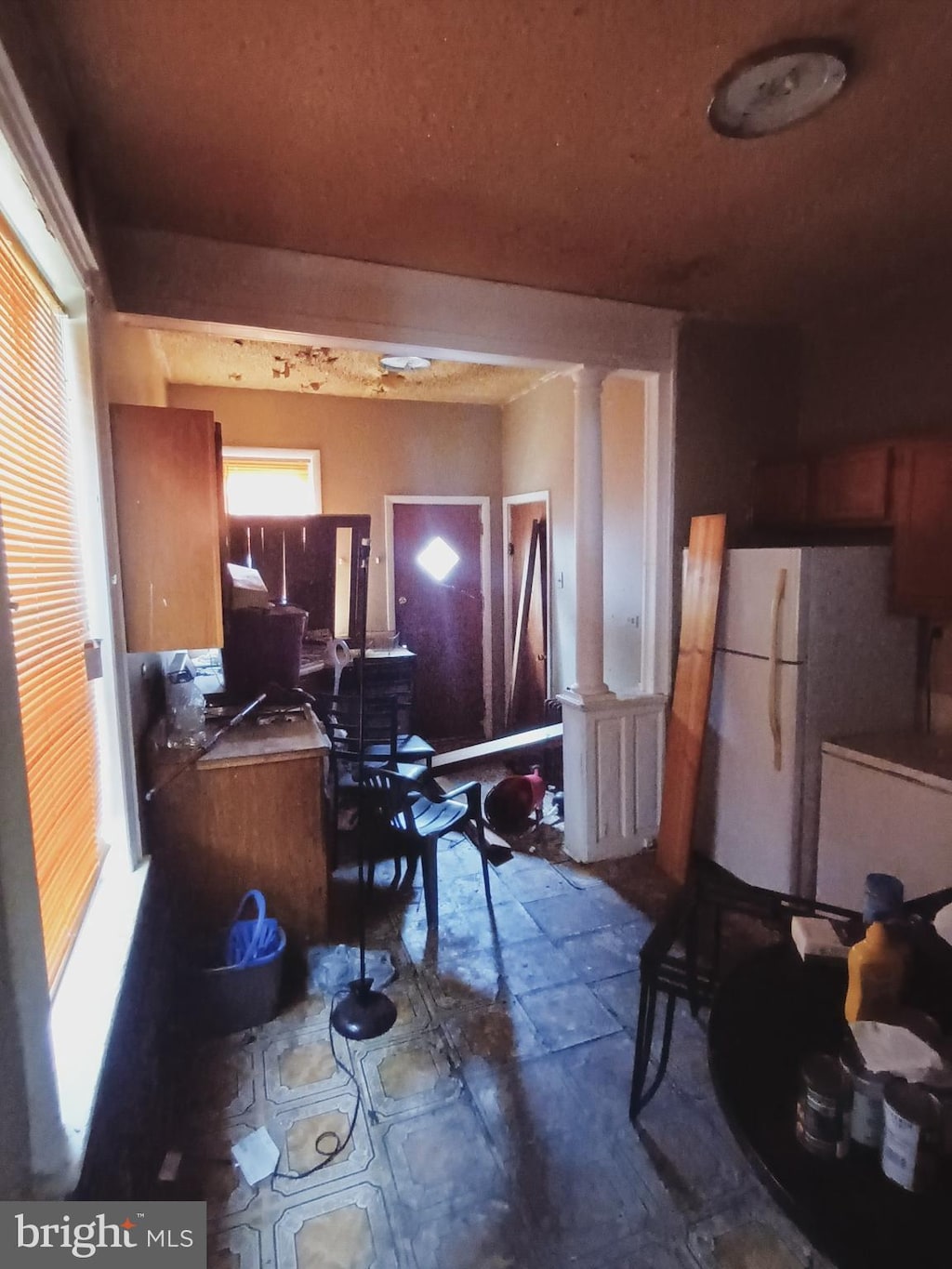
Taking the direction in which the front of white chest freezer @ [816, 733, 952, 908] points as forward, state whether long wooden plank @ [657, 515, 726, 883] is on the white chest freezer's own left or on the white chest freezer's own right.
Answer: on the white chest freezer's own right

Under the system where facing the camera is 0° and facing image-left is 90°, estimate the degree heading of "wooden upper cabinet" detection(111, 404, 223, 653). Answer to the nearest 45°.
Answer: approximately 270°

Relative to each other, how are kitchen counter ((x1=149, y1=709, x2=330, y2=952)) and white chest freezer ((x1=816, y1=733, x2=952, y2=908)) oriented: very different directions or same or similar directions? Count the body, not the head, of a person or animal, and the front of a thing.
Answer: very different directions

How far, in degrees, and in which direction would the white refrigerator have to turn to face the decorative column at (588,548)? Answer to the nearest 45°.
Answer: approximately 45° to its right

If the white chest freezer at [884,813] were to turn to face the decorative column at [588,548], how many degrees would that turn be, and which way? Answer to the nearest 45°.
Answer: approximately 45° to its right

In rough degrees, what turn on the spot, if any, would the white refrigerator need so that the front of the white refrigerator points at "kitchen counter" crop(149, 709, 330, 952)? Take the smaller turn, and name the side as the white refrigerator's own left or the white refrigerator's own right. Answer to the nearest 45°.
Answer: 0° — it already faces it

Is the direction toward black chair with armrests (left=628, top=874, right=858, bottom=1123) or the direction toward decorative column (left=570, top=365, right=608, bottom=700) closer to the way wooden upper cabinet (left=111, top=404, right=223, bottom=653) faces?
the decorative column

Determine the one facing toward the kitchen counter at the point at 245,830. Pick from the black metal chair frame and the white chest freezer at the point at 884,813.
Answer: the white chest freezer at the point at 884,813

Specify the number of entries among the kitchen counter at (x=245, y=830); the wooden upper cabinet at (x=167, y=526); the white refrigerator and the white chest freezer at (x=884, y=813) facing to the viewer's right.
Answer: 2

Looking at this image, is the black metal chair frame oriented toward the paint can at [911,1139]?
no

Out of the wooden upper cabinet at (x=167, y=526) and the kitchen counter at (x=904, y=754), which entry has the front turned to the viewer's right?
the wooden upper cabinet

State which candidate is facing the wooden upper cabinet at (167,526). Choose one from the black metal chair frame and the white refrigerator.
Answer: the white refrigerator

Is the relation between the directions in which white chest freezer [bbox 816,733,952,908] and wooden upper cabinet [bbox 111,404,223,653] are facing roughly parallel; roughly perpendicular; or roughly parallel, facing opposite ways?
roughly parallel, facing opposite ways

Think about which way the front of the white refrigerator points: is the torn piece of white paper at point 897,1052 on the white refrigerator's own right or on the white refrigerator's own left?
on the white refrigerator's own left

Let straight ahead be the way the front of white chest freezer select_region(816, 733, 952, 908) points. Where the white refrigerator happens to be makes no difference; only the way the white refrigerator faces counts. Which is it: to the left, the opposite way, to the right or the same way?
the same way

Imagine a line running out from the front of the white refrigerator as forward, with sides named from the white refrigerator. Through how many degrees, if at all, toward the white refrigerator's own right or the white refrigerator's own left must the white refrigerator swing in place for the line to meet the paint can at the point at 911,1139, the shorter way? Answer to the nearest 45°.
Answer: approximately 45° to the white refrigerator's own left

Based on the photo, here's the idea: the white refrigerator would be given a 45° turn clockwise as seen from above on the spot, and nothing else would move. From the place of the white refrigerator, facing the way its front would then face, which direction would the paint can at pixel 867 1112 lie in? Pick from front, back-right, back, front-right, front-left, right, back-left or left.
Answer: left

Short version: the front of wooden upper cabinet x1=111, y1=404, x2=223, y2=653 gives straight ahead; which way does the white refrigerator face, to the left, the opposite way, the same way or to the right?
the opposite way

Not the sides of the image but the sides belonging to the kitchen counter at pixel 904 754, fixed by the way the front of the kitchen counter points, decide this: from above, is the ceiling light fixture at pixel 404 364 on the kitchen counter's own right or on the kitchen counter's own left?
on the kitchen counter's own right

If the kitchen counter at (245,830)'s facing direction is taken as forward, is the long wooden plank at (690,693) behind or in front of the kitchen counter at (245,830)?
in front
